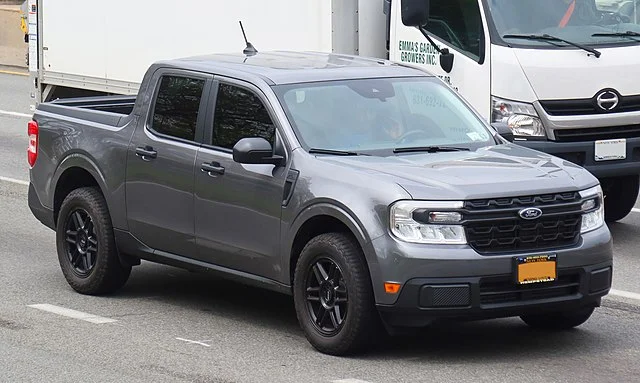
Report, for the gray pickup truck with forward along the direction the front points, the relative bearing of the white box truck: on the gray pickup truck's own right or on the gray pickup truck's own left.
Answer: on the gray pickup truck's own left

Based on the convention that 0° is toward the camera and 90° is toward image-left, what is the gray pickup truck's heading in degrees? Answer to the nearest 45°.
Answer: approximately 315°

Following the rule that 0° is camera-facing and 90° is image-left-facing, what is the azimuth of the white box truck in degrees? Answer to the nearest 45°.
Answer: approximately 315°

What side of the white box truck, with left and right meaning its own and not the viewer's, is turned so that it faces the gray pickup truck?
right
